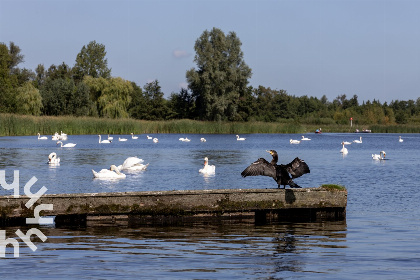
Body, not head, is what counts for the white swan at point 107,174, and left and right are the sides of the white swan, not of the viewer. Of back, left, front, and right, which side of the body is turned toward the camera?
right

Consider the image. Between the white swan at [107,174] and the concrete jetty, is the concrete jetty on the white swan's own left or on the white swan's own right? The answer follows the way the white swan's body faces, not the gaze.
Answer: on the white swan's own right
